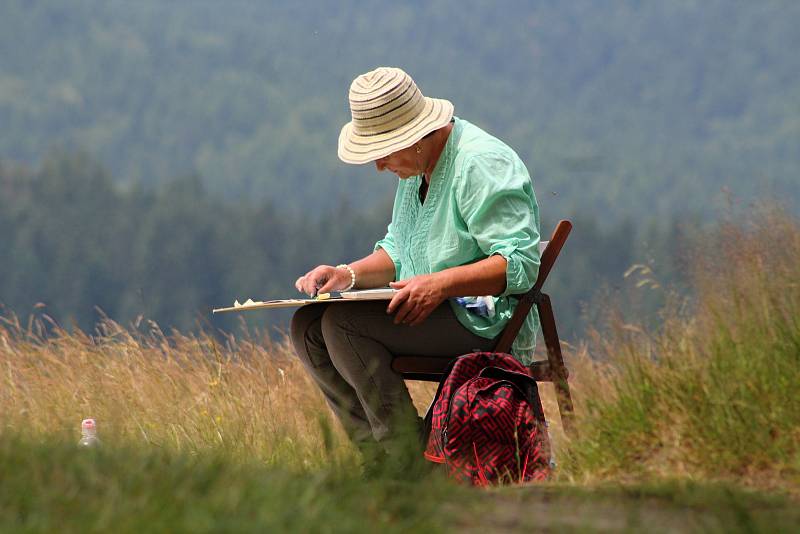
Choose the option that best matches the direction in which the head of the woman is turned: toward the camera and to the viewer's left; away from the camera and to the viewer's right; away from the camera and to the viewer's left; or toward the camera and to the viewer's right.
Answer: toward the camera and to the viewer's left

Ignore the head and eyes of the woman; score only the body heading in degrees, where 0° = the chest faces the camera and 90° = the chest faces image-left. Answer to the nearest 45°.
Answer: approximately 45°
